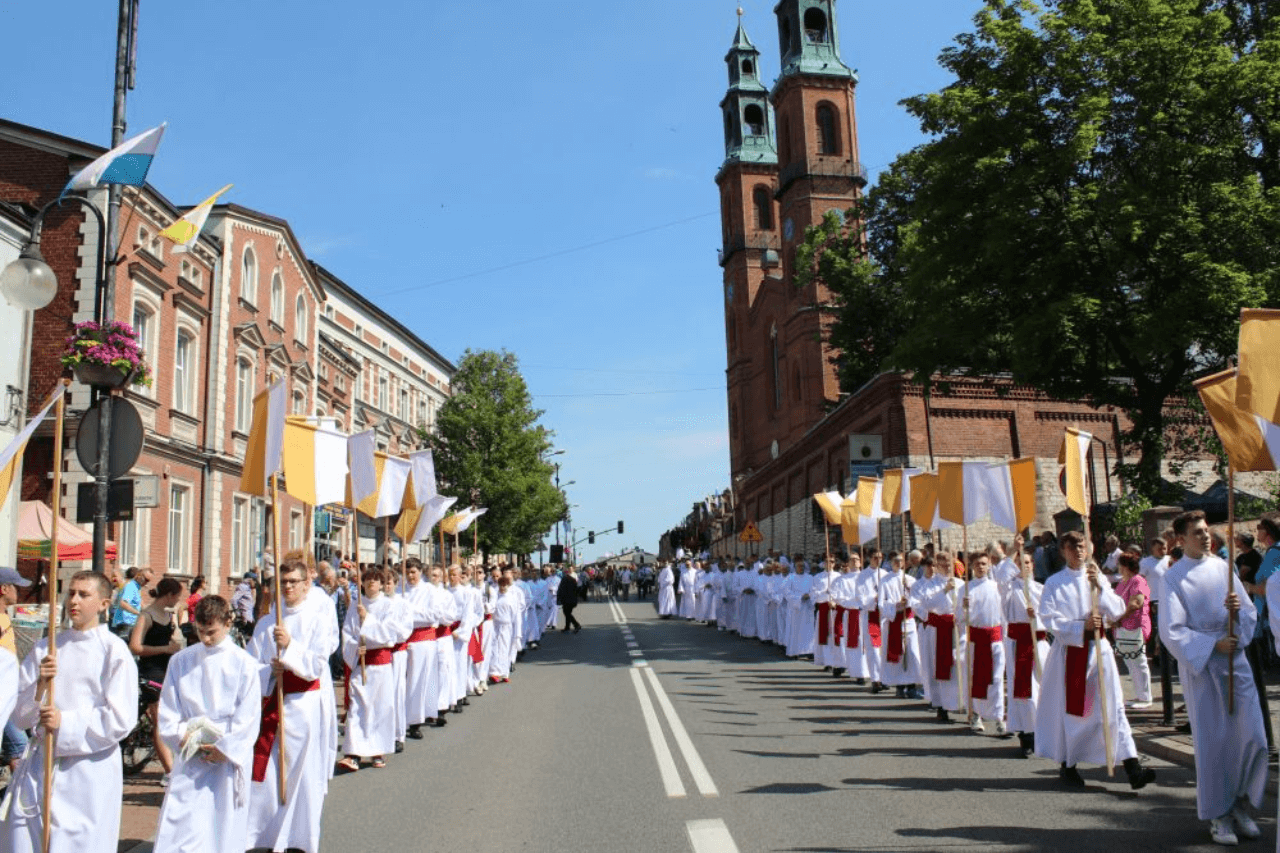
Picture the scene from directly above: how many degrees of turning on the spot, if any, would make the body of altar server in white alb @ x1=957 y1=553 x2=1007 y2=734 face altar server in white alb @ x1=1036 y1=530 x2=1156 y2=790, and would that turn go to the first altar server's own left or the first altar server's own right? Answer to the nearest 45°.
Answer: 0° — they already face them

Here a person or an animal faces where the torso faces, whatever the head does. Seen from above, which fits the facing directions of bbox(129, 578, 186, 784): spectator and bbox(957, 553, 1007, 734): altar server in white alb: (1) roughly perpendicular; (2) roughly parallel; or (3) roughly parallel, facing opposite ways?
roughly perpendicular

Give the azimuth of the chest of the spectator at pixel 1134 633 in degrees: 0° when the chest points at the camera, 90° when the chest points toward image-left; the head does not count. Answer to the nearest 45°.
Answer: approximately 90°

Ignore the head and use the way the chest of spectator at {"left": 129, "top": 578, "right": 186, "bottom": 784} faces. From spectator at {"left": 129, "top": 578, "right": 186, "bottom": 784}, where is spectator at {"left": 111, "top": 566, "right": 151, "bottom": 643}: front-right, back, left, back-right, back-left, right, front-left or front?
back-left

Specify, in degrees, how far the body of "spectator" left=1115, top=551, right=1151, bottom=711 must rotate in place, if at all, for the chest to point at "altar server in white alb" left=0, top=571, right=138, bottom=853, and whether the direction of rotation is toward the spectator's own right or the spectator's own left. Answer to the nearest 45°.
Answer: approximately 45° to the spectator's own left

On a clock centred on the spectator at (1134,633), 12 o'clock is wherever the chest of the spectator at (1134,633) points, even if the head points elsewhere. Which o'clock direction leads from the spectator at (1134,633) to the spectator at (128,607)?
the spectator at (128,607) is roughly at 11 o'clock from the spectator at (1134,633).

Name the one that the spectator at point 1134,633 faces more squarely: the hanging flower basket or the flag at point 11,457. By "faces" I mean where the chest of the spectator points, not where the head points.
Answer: the hanging flower basket

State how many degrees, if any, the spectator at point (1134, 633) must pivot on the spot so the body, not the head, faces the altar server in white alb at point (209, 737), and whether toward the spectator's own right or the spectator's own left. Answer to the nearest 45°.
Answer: approximately 45° to the spectator's own left

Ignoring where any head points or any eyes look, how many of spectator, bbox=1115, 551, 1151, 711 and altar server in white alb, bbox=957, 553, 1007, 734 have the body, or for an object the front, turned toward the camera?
1

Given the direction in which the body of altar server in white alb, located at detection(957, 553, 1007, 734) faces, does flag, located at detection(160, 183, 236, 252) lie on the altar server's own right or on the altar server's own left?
on the altar server's own right

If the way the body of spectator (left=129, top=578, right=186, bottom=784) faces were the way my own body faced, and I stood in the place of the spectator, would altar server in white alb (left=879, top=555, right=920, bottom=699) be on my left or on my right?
on my left

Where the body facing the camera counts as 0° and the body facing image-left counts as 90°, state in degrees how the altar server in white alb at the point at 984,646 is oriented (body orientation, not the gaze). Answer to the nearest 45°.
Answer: approximately 0°

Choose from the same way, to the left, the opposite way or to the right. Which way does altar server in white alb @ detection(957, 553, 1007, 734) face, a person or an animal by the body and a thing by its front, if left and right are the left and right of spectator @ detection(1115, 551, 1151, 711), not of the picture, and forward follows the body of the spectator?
to the left

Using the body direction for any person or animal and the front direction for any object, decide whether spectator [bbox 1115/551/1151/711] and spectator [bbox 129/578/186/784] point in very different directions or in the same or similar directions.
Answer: very different directions

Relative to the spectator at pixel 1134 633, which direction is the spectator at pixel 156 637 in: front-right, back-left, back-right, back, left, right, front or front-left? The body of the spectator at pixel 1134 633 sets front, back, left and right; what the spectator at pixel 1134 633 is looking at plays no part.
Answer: front-left

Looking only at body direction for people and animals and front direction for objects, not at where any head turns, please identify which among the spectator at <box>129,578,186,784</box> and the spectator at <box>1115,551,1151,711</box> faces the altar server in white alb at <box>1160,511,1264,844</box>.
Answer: the spectator at <box>129,578,186,784</box>
